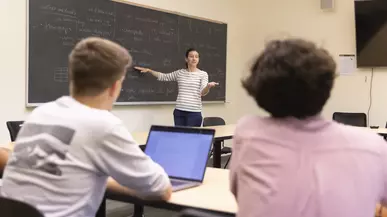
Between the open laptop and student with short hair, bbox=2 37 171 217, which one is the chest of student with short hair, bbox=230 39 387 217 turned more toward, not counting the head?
the open laptop

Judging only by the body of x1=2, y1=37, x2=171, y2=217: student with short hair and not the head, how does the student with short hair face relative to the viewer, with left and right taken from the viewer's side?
facing away from the viewer and to the right of the viewer

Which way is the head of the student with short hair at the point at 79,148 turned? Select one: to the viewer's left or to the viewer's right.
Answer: to the viewer's right

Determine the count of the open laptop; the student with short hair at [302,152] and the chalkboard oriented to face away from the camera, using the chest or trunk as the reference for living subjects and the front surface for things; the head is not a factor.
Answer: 1

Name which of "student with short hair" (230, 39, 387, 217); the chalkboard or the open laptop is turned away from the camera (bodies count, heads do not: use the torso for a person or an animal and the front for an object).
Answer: the student with short hair

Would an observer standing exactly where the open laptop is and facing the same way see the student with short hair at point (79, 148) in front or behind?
in front

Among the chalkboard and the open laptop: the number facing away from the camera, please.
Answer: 0

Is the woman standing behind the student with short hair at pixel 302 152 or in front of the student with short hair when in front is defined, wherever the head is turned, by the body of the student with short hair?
in front

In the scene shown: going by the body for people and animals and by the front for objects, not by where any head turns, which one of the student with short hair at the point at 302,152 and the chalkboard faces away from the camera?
the student with short hair

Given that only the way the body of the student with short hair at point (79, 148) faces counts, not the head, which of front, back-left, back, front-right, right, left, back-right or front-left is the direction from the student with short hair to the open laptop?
front

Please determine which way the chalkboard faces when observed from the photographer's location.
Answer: facing the viewer and to the right of the viewer

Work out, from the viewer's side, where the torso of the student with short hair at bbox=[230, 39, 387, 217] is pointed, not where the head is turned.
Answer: away from the camera

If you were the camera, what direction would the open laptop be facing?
facing the viewer and to the left of the viewer

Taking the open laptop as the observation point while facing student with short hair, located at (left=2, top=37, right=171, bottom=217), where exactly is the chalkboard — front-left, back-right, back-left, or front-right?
back-right

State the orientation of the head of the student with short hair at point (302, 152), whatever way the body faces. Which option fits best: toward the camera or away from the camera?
away from the camera

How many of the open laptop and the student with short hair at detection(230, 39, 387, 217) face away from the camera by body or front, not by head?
1
